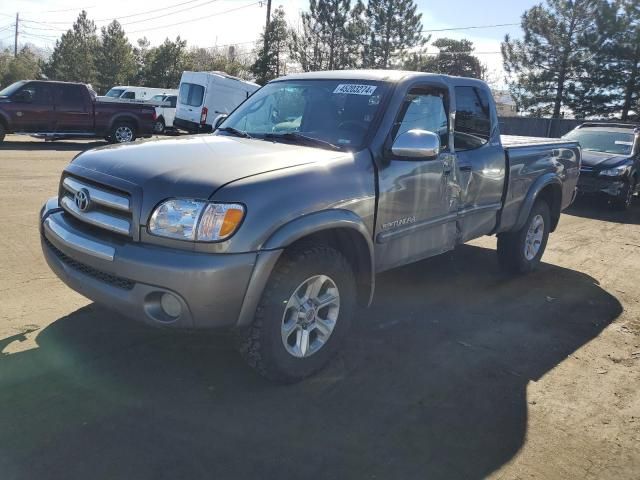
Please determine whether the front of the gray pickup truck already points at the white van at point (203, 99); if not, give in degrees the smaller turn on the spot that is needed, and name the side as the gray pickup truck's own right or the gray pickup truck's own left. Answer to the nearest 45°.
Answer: approximately 135° to the gray pickup truck's own right

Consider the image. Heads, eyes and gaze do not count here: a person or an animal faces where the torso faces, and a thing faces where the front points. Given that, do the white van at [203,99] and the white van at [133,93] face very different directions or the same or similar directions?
very different directions

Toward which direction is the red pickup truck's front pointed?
to the viewer's left

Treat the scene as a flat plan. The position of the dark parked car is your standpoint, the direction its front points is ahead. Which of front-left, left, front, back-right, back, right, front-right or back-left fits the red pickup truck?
front-right

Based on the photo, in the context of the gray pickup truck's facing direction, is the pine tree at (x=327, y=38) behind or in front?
behind

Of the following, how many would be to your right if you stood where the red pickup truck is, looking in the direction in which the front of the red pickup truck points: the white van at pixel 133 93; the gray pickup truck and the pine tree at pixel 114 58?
2

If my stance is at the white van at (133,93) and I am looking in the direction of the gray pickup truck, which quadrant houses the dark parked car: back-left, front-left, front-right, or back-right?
front-left

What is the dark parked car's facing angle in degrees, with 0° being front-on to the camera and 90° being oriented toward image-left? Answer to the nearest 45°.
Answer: approximately 45°

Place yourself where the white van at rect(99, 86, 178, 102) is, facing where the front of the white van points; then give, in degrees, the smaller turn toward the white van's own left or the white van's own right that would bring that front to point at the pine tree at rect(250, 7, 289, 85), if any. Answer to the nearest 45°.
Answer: approximately 180°

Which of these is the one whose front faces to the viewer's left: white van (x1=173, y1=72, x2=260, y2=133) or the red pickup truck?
the red pickup truck

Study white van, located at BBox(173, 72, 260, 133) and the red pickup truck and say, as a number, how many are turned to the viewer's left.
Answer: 1

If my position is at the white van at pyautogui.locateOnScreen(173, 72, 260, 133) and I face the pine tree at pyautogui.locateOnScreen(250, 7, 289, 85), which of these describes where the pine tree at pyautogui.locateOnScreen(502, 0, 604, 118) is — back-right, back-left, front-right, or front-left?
front-right
